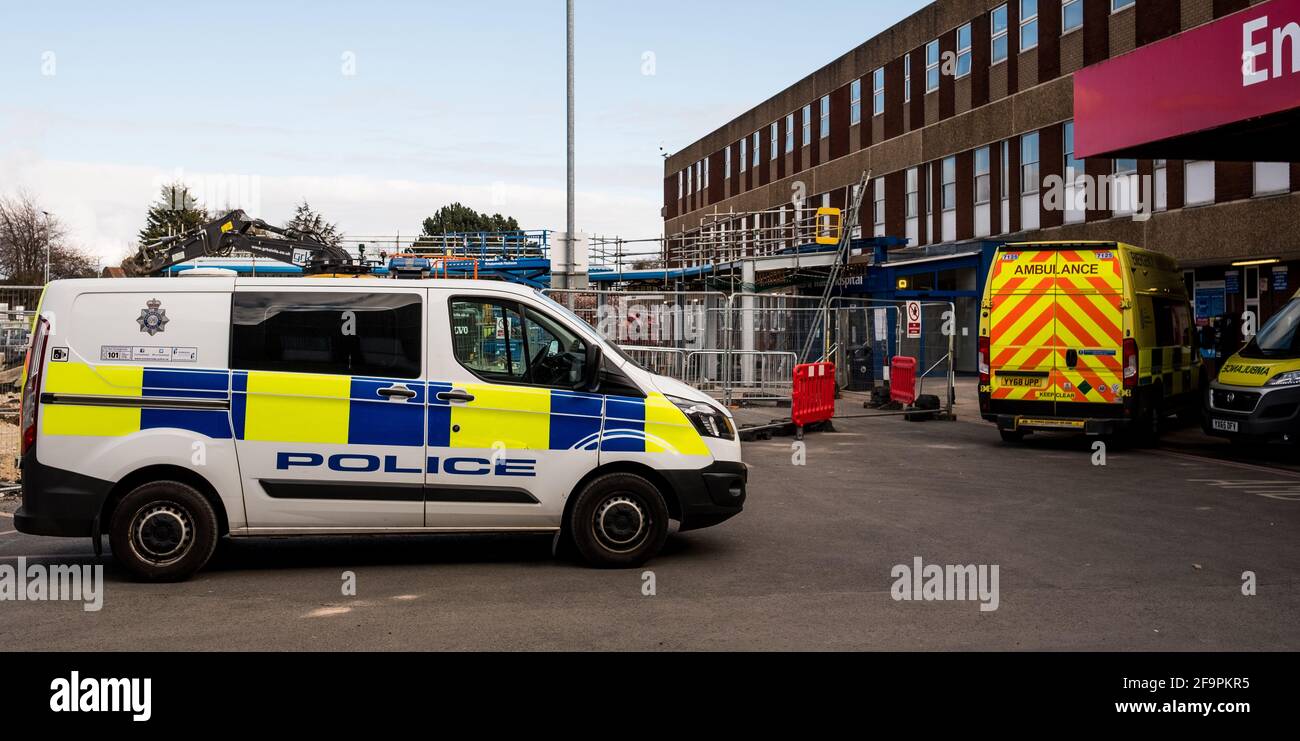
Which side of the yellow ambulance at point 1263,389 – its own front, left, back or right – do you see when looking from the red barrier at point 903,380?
right

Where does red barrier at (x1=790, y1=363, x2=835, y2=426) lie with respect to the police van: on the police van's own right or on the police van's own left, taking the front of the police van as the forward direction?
on the police van's own left

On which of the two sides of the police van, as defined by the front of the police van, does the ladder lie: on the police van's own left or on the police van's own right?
on the police van's own left

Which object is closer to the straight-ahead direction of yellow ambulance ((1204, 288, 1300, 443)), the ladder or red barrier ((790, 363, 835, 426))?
the red barrier

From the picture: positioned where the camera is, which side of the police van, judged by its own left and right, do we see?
right

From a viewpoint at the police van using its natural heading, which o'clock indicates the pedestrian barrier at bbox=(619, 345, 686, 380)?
The pedestrian barrier is roughly at 10 o'clock from the police van.

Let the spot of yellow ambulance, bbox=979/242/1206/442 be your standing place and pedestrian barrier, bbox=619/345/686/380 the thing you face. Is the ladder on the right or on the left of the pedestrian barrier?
right

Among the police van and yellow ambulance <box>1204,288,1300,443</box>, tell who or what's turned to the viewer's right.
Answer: the police van

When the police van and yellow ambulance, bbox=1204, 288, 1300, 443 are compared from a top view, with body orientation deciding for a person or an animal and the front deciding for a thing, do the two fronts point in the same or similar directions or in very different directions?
very different directions
